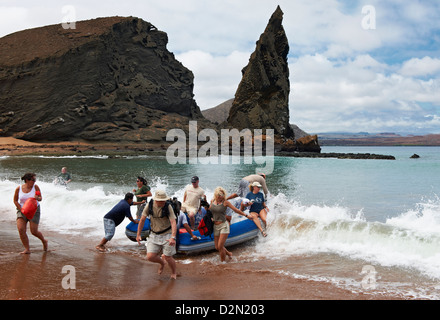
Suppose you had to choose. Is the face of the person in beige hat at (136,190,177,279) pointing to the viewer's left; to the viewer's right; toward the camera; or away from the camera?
toward the camera

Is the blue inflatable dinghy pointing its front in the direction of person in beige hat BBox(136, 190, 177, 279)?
no
